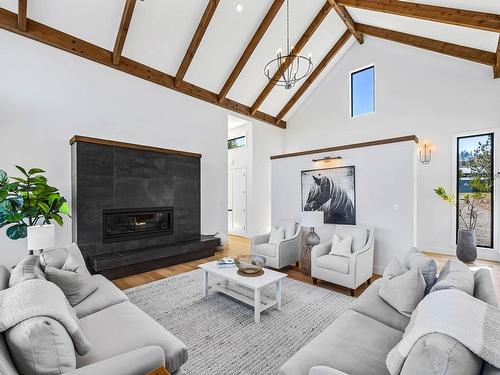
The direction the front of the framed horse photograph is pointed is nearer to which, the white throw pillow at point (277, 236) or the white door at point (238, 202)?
the white throw pillow

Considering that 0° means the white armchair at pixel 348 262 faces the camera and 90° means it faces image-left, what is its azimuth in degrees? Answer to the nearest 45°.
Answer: approximately 45°

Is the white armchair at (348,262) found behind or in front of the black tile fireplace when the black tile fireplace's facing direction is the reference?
in front

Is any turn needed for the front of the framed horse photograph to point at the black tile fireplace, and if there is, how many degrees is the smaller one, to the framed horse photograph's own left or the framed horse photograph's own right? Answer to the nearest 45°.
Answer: approximately 45° to the framed horse photograph's own right

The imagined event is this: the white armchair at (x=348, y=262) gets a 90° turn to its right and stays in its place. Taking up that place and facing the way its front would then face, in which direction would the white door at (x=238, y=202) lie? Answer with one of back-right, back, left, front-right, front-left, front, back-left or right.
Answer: front

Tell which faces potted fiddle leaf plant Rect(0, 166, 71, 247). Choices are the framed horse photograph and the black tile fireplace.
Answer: the framed horse photograph

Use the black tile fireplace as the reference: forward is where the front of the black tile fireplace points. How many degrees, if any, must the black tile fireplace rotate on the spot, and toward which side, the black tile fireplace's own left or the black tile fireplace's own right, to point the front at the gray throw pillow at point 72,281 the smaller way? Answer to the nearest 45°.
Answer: approximately 45° to the black tile fireplace's own right

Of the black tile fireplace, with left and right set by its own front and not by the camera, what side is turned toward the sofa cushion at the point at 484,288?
front

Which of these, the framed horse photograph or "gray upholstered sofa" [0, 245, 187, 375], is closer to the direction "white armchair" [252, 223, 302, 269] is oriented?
the gray upholstered sofa

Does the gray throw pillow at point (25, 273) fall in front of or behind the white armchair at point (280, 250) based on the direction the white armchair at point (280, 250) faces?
in front

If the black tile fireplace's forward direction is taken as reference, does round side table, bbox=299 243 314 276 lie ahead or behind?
ahead

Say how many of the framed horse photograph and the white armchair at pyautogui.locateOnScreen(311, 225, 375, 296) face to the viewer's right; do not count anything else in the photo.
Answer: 0
